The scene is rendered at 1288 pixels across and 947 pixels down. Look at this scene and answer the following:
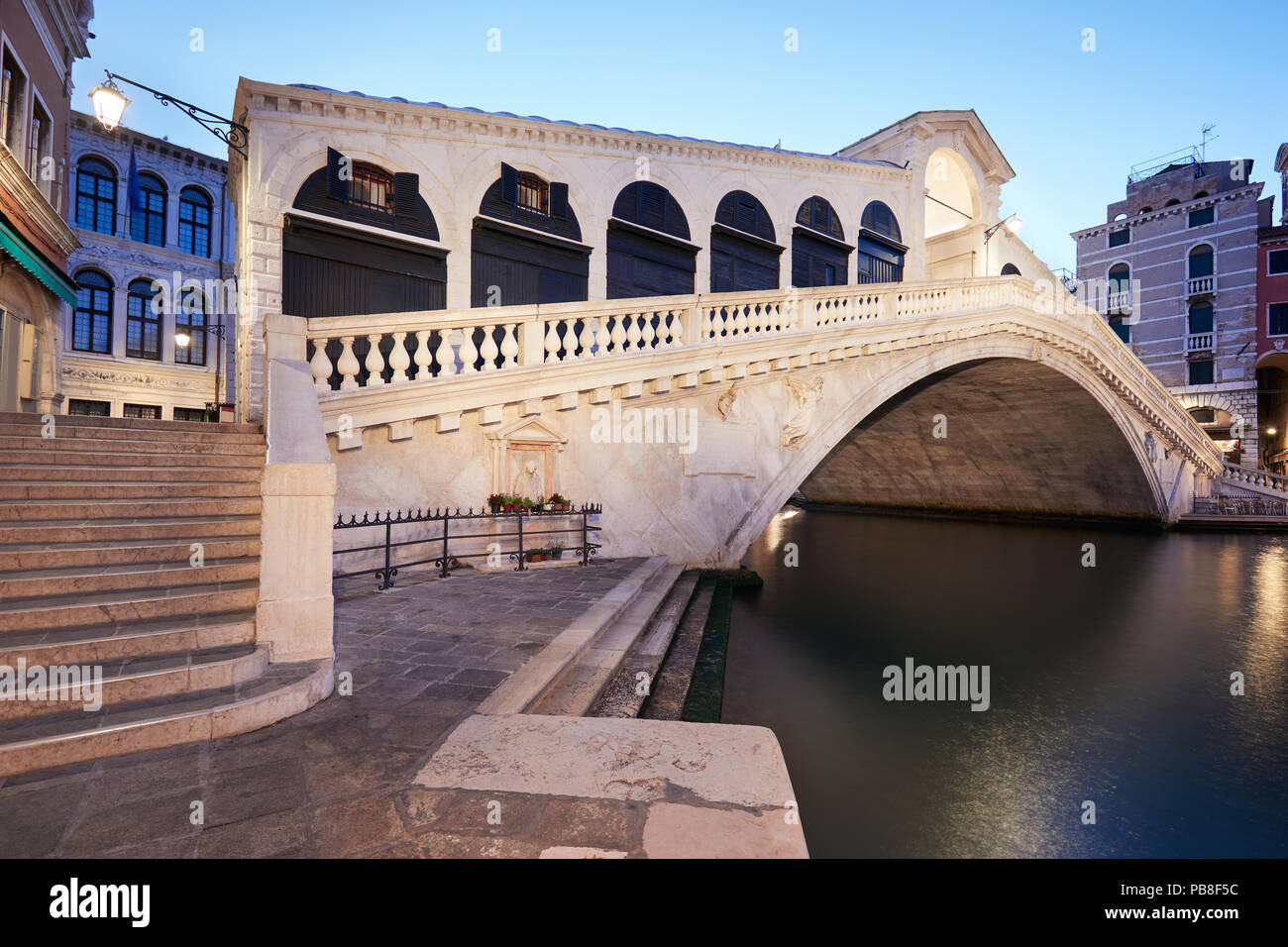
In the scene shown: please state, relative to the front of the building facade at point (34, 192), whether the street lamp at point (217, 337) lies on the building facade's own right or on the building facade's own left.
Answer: on the building facade's own left

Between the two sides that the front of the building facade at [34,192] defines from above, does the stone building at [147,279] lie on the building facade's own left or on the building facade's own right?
on the building facade's own left

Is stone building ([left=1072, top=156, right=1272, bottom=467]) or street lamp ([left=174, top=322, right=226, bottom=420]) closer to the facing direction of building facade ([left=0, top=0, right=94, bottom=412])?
the stone building

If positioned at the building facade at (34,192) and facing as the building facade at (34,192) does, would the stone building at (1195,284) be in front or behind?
in front

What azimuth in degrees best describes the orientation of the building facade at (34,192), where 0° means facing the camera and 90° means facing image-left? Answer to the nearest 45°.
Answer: approximately 270°

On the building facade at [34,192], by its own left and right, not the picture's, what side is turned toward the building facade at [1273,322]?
front

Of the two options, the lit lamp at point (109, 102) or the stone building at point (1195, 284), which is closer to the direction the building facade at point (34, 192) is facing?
the stone building
